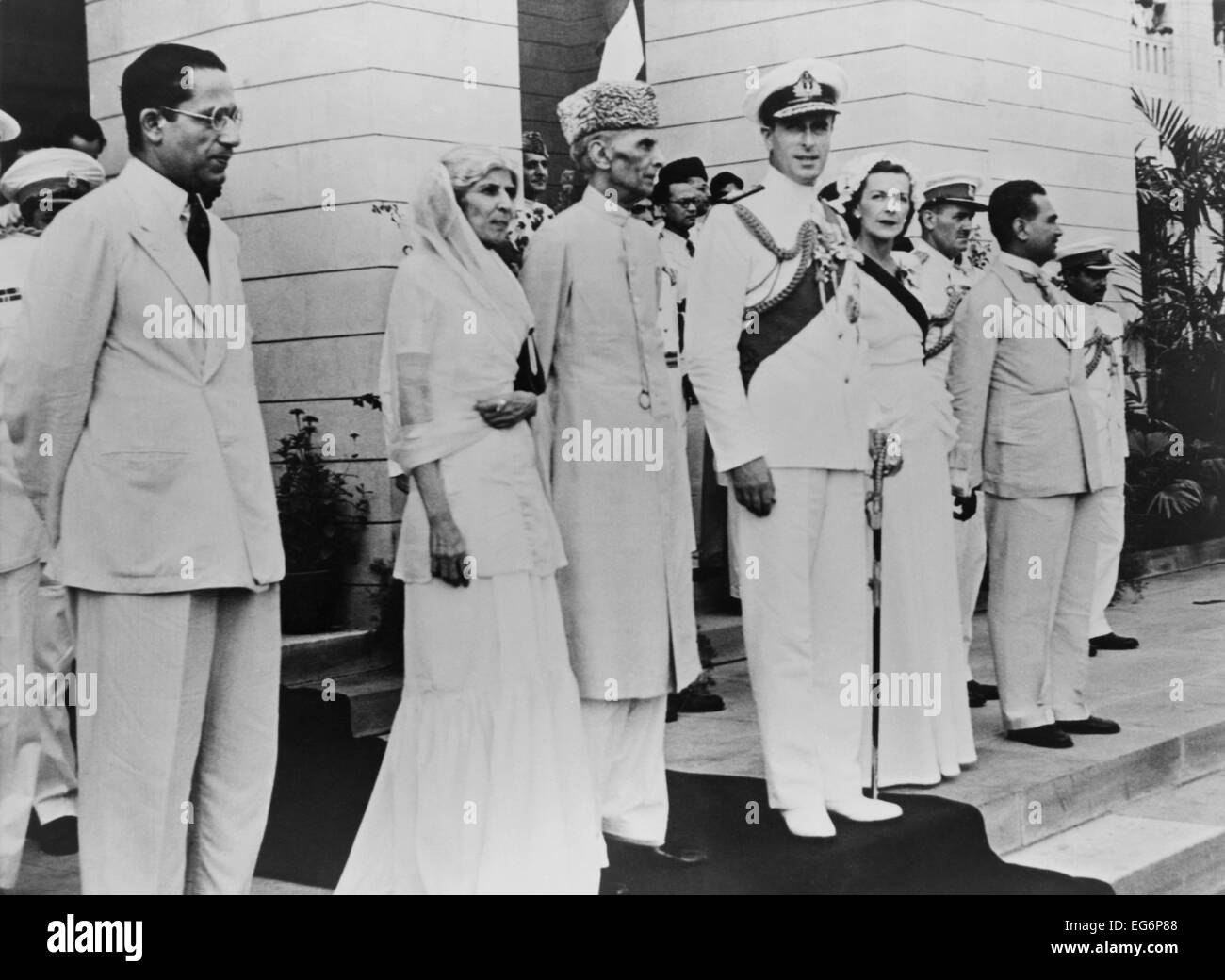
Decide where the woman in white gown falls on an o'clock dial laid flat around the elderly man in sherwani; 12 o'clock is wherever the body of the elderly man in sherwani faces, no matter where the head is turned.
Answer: The woman in white gown is roughly at 9 o'clock from the elderly man in sherwani.

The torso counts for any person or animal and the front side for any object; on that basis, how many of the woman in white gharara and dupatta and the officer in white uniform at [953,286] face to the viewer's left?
0

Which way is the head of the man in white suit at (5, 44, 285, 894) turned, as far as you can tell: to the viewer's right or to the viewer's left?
to the viewer's right

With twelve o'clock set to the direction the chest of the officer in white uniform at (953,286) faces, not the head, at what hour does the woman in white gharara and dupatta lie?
The woman in white gharara and dupatta is roughly at 2 o'clock from the officer in white uniform.

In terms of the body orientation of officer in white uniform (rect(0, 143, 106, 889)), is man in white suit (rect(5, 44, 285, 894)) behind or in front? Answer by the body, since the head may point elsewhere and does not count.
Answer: in front

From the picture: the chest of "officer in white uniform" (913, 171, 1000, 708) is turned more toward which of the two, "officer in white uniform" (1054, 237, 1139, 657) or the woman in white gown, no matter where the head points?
the woman in white gown

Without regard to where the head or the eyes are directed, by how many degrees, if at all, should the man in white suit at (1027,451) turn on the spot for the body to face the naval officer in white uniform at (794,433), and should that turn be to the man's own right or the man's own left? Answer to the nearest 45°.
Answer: approximately 90° to the man's own right

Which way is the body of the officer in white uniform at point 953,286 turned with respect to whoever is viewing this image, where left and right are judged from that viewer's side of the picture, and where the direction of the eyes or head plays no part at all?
facing the viewer and to the right of the viewer

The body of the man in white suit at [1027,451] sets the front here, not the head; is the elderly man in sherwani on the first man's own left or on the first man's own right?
on the first man's own right

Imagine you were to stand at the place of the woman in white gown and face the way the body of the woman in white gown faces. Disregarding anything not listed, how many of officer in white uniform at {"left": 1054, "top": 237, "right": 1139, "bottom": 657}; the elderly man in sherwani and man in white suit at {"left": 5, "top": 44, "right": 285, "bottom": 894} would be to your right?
2

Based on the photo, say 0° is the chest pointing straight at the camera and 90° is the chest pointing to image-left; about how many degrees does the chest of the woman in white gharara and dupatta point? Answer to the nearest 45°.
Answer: approximately 315°

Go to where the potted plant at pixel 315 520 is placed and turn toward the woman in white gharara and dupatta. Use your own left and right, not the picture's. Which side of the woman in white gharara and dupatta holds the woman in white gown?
left

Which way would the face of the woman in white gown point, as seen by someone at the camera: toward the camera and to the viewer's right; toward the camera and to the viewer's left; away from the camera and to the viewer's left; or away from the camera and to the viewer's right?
toward the camera and to the viewer's right
